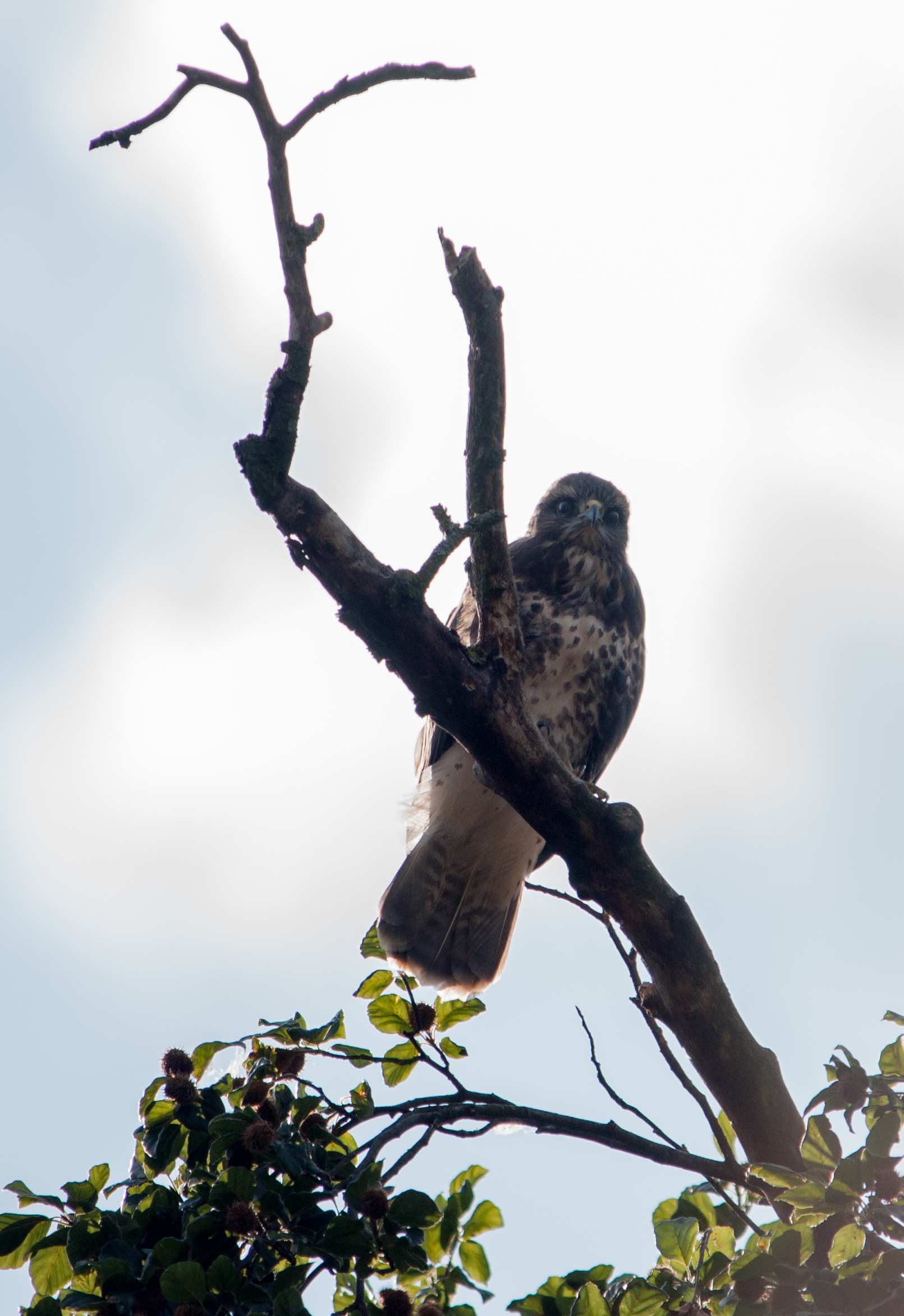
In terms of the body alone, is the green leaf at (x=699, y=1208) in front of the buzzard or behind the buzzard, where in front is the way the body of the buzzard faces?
in front

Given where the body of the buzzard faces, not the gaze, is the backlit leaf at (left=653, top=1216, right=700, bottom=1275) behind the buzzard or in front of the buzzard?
in front

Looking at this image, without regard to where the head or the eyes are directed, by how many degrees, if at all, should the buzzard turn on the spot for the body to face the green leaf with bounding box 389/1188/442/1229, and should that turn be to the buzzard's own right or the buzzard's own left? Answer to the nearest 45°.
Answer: approximately 45° to the buzzard's own right

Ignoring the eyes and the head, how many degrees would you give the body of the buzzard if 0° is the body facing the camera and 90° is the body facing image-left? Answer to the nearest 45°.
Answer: approximately 315°
